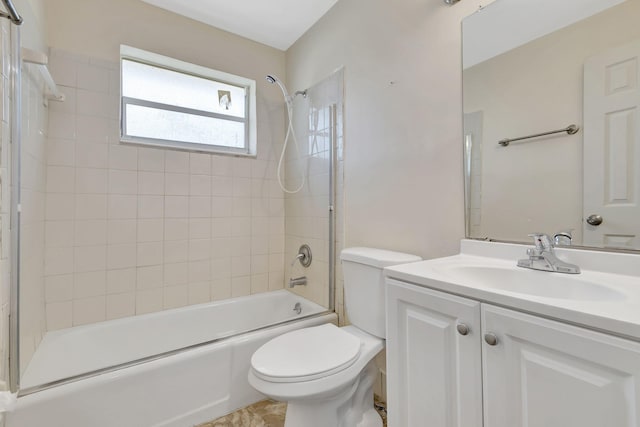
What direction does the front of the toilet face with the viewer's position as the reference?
facing the viewer and to the left of the viewer

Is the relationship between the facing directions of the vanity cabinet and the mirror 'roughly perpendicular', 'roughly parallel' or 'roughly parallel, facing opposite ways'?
roughly parallel

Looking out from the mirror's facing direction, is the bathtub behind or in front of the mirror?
in front

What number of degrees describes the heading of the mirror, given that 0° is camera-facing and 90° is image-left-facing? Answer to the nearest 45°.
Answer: approximately 45°

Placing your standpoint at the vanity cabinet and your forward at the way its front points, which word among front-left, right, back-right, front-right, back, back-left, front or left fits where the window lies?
front-right

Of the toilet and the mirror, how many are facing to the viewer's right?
0

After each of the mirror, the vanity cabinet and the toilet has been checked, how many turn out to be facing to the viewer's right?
0

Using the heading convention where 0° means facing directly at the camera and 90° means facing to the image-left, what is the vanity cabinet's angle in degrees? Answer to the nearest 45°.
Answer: approximately 45°

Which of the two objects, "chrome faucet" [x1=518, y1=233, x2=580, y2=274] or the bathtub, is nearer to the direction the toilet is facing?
the bathtub
